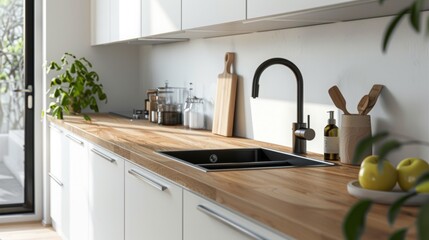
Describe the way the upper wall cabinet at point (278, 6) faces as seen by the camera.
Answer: facing the viewer and to the left of the viewer

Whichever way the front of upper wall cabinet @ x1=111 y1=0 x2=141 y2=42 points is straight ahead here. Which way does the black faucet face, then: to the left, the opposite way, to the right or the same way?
the same way

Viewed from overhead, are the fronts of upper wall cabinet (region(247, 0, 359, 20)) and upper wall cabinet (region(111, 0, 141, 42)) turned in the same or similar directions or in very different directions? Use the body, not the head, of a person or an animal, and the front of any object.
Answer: same or similar directions

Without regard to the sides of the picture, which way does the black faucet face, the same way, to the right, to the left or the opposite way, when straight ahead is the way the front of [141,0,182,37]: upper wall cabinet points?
the same way

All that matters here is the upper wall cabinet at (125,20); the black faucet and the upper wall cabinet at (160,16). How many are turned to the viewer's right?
0

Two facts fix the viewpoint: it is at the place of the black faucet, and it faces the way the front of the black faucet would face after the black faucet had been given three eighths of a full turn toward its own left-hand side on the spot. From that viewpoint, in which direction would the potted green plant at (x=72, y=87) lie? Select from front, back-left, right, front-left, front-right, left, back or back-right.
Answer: back-left

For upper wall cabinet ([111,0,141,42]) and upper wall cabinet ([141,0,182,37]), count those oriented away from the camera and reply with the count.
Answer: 0

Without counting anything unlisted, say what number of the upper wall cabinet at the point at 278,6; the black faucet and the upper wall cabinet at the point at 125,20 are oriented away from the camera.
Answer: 0

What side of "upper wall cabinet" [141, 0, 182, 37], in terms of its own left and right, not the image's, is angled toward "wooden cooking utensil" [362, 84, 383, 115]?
left

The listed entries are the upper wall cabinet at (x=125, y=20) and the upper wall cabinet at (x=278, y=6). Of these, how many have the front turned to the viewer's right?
0

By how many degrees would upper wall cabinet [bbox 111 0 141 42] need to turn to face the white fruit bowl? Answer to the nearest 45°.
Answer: approximately 45° to its left

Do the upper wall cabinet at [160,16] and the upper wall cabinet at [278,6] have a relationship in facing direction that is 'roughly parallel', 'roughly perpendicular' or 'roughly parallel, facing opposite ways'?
roughly parallel

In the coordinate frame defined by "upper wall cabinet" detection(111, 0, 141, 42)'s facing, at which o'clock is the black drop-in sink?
The black drop-in sink is roughly at 10 o'clock from the upper wall cabinet.
